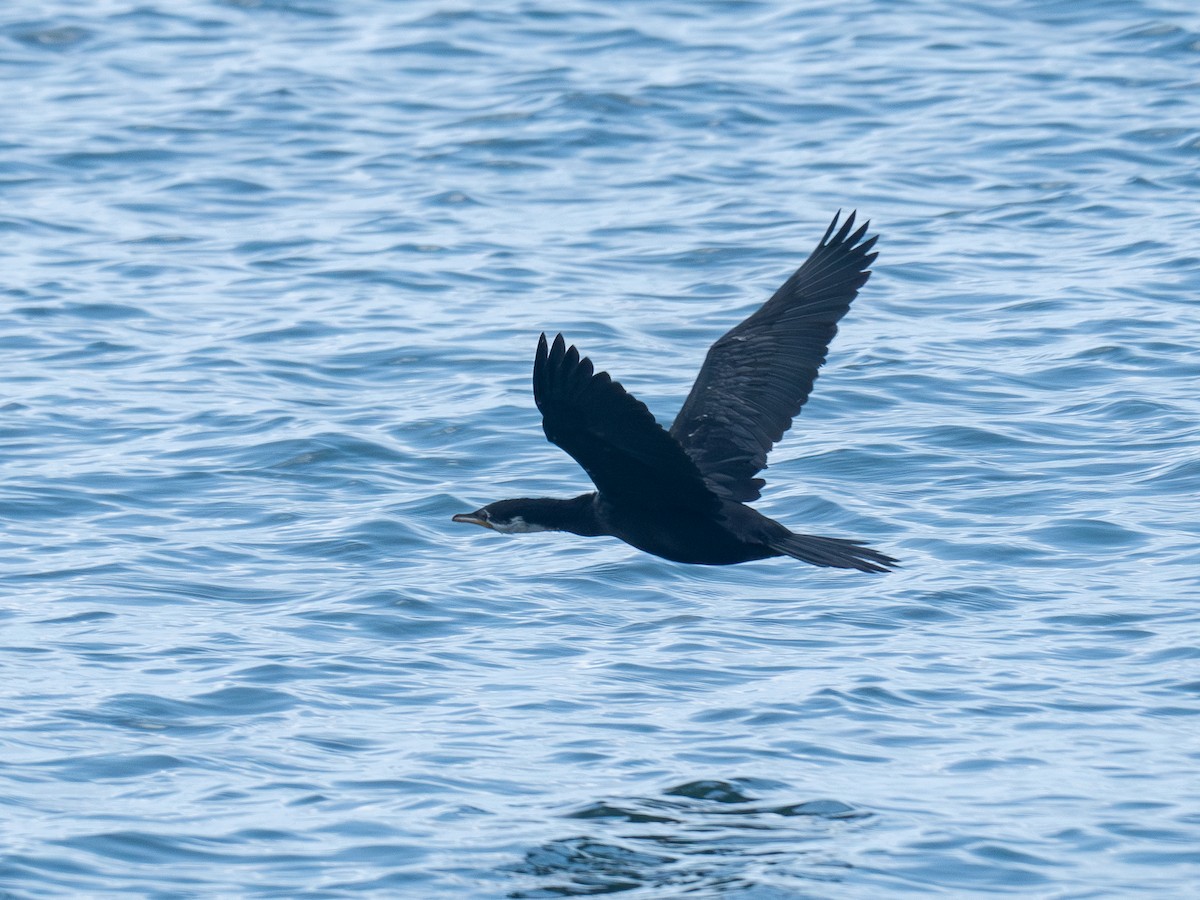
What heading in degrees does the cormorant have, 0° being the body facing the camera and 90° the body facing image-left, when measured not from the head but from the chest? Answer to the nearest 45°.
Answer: approximately 90°
